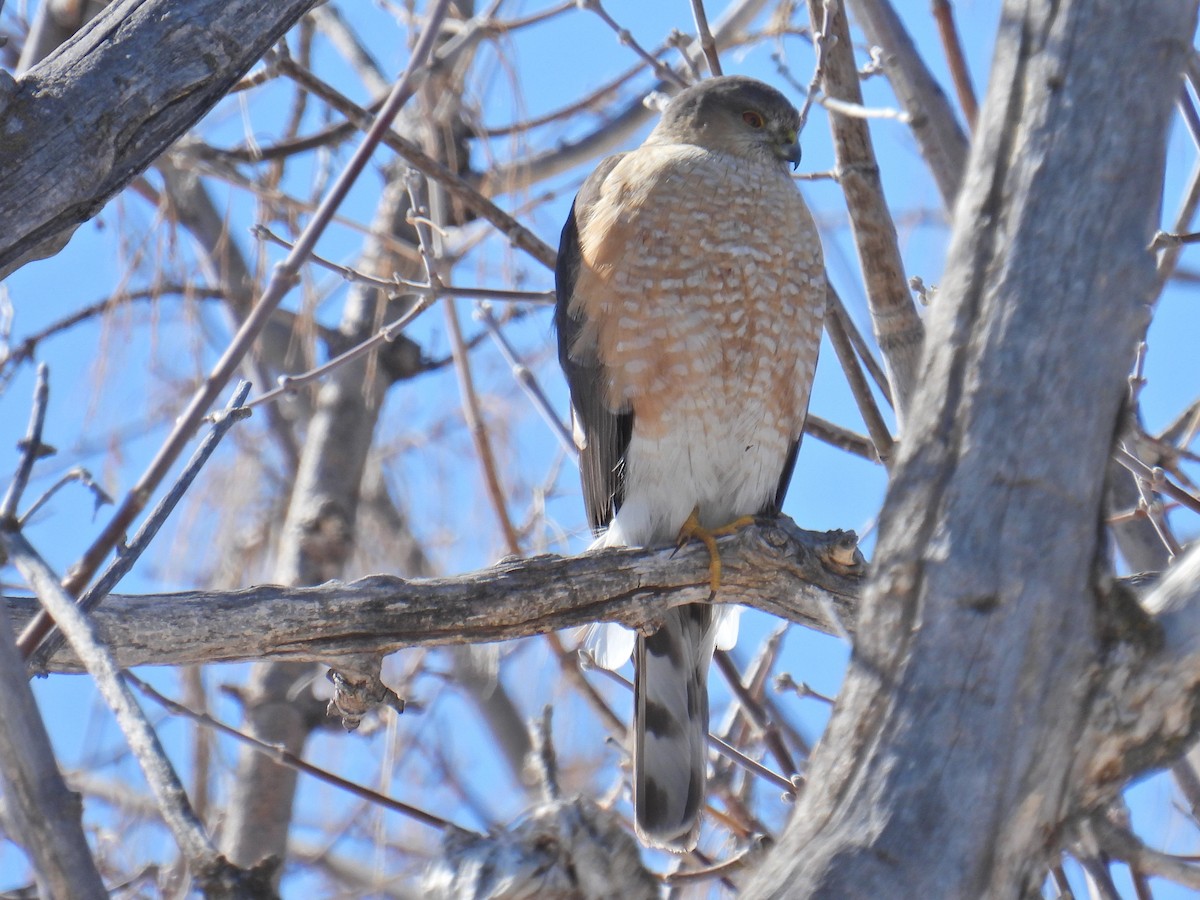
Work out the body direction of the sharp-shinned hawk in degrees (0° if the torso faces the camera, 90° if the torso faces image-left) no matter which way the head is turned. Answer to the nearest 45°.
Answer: approximately 315°

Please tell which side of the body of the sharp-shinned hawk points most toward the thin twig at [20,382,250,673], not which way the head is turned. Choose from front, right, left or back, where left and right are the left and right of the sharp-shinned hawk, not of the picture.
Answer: right

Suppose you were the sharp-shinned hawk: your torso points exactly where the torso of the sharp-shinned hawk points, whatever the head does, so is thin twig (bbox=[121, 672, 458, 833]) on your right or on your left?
on your right

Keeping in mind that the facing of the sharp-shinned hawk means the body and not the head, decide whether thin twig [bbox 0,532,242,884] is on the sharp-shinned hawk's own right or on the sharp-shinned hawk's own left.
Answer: on the sharp-shinned hawk's own right

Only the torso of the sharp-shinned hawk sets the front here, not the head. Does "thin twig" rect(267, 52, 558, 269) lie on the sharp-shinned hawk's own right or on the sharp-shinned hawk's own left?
on the sharp-shinned hawk's own right

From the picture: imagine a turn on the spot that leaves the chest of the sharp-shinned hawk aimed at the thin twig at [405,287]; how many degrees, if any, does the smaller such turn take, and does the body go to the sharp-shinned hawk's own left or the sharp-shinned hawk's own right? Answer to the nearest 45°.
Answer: approximately 90° to the sharp-shinned hawk's own right
